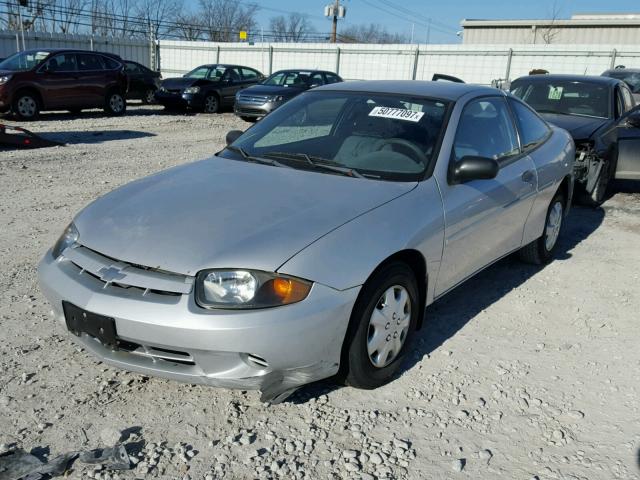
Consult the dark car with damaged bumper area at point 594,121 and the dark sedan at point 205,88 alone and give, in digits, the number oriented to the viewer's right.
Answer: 0

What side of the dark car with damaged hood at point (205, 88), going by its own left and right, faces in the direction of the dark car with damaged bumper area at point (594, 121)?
left

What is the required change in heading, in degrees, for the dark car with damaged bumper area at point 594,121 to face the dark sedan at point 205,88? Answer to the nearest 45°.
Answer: approximately 90° to its right

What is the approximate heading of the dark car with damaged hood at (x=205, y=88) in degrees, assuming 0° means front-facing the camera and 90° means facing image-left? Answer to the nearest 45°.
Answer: approximately 45°

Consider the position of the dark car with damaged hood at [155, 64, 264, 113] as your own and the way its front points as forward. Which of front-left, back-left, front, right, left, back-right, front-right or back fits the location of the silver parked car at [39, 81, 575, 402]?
front-left

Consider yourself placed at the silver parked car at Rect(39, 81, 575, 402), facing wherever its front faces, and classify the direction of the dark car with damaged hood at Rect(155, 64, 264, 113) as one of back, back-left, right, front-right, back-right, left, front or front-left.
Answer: back-right

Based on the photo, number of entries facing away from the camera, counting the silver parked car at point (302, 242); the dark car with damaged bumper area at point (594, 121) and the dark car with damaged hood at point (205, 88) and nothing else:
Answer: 0

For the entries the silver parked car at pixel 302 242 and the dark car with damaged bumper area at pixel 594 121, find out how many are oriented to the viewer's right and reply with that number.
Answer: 0

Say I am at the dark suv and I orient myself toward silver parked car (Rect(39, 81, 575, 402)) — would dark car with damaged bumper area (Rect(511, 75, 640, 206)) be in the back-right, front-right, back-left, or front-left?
front-left

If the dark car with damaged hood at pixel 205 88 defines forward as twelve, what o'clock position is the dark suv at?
The dark suv is roughly at 12 o'clock from the dark car with damaged hood.

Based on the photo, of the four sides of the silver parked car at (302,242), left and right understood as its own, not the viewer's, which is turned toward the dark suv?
right

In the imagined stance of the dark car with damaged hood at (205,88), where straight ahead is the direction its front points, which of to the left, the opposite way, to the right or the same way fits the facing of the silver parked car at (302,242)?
the same way

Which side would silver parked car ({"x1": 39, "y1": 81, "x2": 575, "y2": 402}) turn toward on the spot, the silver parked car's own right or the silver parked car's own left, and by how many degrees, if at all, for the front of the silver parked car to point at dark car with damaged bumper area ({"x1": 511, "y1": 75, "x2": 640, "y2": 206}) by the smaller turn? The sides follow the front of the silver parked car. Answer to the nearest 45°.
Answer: approximately 180°

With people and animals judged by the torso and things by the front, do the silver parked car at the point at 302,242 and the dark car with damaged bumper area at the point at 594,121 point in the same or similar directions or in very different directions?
same or similar directions
